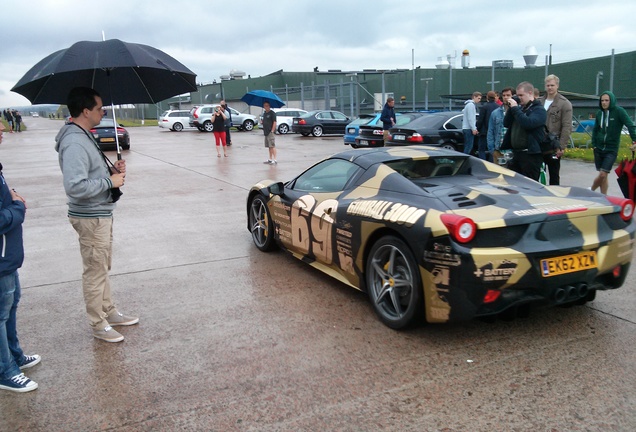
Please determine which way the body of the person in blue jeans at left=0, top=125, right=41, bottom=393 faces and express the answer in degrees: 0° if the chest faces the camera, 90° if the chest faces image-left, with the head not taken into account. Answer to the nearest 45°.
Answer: approximately 270°

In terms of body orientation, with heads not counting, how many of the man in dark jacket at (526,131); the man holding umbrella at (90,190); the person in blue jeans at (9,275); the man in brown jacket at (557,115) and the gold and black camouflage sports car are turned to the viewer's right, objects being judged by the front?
2

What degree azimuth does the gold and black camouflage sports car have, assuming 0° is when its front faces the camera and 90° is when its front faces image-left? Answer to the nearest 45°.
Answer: approximately 135°

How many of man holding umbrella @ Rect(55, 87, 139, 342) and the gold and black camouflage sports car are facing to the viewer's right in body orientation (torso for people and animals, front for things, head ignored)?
1

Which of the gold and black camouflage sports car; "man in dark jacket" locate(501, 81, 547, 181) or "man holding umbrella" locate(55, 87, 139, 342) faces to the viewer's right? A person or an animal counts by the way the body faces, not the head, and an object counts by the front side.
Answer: the man holding umbrella

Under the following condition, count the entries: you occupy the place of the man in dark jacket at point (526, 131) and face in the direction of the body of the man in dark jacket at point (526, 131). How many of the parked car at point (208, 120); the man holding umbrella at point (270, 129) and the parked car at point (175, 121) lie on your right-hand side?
3

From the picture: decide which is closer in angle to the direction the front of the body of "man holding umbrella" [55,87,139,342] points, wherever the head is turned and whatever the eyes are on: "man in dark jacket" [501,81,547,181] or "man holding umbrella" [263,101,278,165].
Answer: the man in dark jacket

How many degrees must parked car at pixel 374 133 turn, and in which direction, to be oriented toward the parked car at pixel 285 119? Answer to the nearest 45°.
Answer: approximately 45° to its left

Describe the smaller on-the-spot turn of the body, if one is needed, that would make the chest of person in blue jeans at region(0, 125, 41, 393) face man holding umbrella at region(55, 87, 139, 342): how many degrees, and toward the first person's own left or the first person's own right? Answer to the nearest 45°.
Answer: approximately 45° to the first person's own left

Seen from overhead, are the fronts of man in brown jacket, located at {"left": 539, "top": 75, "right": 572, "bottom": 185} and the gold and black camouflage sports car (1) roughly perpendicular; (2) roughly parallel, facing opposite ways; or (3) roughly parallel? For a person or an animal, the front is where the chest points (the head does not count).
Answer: roughly perpendicular

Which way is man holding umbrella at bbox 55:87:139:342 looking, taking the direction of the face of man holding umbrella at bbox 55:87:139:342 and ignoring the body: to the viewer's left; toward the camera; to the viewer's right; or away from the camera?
to the viewer's right

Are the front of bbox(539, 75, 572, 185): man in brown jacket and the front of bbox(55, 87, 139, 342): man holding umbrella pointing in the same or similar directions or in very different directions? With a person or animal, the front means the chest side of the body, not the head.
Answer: very different directions
